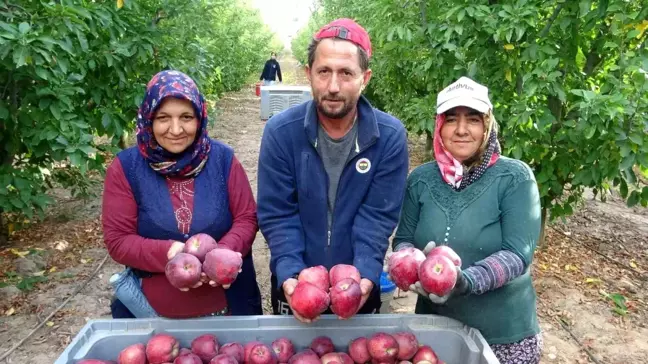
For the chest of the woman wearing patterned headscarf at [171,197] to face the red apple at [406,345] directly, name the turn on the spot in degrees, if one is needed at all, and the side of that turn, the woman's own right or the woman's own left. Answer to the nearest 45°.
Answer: approximately 45° to the woman's own left

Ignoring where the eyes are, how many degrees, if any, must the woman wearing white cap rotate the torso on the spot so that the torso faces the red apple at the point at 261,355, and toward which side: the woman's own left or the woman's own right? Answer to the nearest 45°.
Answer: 0° — they already face it

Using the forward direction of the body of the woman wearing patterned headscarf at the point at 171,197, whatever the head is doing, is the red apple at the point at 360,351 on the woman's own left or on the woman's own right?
on the woman's own left

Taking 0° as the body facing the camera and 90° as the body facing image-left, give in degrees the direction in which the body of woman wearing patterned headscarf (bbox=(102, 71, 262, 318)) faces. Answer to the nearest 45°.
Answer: approximately 0°

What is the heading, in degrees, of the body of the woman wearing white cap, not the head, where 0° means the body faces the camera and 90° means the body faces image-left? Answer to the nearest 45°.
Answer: approximately 45°

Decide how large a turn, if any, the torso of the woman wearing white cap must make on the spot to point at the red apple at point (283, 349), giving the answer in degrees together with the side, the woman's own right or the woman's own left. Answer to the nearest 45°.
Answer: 0° — they already face it

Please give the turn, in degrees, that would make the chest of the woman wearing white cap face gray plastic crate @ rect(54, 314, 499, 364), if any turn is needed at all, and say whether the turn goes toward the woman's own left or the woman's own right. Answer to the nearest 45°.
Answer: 0° — they already face it

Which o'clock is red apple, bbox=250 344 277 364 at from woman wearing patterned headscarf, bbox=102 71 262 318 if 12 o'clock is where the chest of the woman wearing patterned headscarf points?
The red apple is roughly at 11 o'clock from the woman wearing patterned headscarf.

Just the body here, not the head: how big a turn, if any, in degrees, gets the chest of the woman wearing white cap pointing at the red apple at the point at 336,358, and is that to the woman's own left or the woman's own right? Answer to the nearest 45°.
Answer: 0° — they already face it
